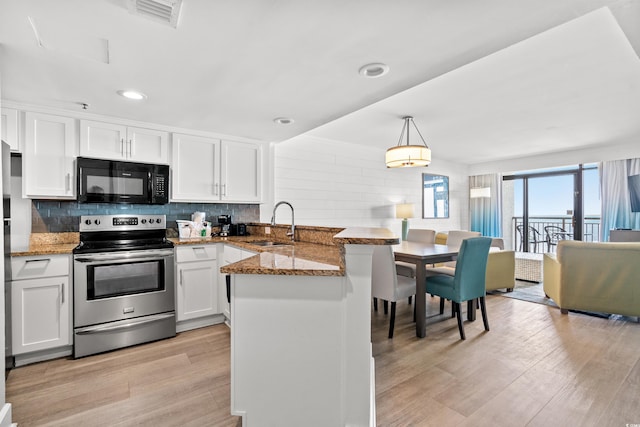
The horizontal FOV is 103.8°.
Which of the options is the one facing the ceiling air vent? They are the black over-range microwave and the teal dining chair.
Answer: the black over-range microwave

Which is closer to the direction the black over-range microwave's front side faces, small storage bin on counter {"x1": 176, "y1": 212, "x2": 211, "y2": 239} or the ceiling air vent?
the ceiling air vent

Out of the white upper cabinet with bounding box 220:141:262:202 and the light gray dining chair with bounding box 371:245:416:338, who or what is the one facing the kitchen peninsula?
the white upper cabinet

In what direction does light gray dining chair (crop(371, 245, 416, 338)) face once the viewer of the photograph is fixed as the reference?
facing away from the viewer and to the right of the viewer

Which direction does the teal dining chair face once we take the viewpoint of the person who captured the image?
facing away from the viewer and to the left of the viewer

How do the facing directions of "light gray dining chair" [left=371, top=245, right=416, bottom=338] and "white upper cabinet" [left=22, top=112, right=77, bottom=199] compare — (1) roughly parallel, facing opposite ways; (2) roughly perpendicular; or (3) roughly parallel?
roughly perpendicular

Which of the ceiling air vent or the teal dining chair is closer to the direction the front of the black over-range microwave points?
the ceiling air vent

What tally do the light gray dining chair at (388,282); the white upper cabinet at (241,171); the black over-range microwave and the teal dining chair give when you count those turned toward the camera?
2

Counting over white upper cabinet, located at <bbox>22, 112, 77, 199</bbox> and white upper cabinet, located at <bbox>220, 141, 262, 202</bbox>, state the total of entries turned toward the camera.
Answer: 2

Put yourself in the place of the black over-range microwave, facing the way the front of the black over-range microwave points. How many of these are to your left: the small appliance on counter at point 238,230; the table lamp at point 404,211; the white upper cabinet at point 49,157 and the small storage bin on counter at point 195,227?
3

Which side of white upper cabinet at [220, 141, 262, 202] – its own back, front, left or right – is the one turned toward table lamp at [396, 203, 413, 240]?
left

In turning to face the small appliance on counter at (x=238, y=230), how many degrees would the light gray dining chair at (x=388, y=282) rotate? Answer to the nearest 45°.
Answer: approximately 135° to its left

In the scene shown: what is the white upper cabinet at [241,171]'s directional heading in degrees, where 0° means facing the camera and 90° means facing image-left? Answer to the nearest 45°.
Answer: approximately 0°

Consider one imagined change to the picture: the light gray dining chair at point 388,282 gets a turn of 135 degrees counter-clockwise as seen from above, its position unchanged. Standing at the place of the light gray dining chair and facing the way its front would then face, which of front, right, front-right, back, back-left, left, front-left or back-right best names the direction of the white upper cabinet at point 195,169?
front

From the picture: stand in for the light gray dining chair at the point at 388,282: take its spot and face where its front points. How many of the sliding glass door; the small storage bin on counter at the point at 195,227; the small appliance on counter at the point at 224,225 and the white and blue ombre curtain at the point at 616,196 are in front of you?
2

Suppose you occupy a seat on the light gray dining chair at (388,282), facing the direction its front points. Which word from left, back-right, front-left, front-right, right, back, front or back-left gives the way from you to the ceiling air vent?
back
